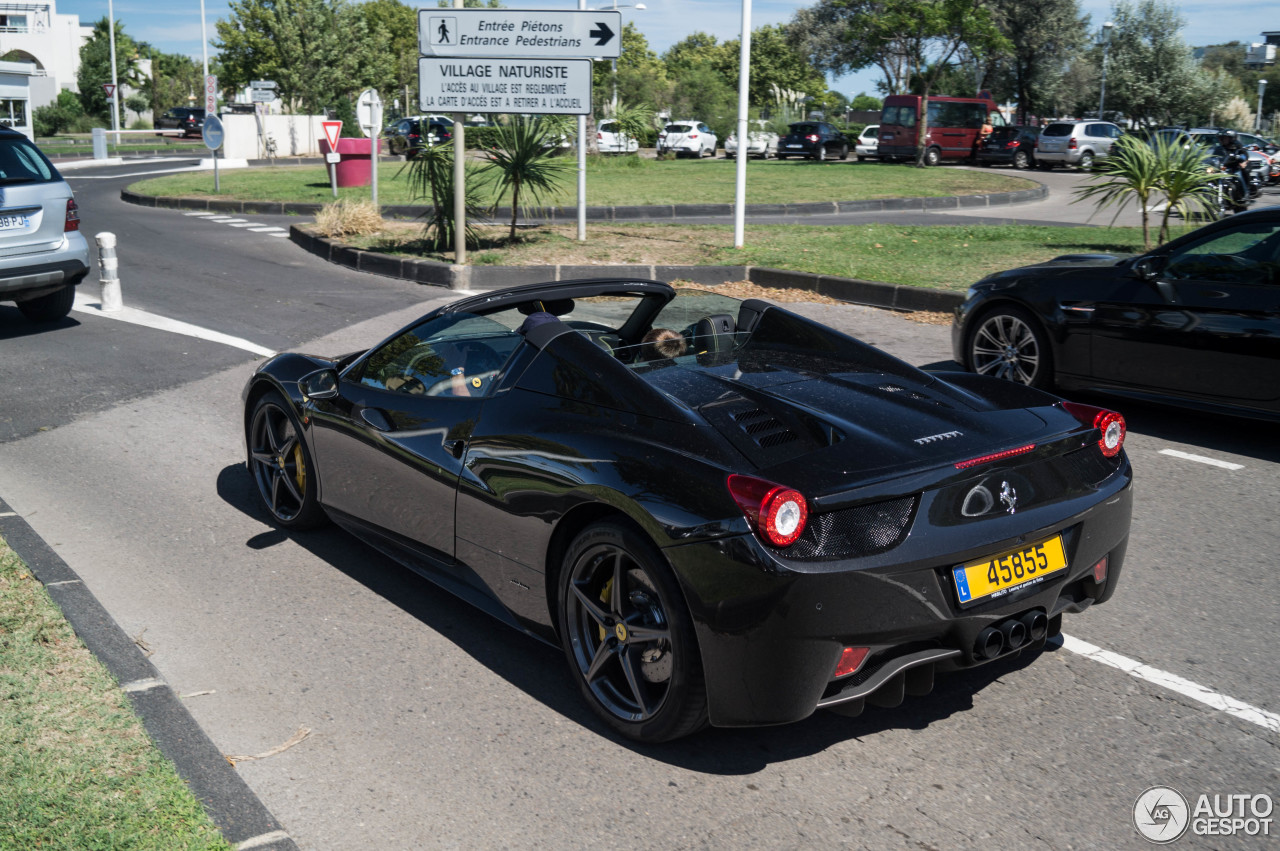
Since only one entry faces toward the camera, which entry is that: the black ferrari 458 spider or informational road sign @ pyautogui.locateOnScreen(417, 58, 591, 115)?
the informational road sign

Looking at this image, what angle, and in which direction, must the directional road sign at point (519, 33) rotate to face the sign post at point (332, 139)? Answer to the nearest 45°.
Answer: approximately 180°

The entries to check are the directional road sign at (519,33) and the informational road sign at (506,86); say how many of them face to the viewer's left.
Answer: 0

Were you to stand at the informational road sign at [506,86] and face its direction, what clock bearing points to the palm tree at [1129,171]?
The palm tree is roughly at 10 o'clock from the informational road sign.

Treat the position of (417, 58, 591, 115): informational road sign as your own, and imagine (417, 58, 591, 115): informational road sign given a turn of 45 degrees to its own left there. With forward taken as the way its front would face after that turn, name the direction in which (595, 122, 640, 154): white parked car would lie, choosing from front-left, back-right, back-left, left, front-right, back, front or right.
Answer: back-left

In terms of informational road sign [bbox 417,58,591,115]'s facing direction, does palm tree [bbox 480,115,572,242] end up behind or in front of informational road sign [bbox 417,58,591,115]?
behind

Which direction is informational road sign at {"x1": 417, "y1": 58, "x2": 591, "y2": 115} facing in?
toward the camera
